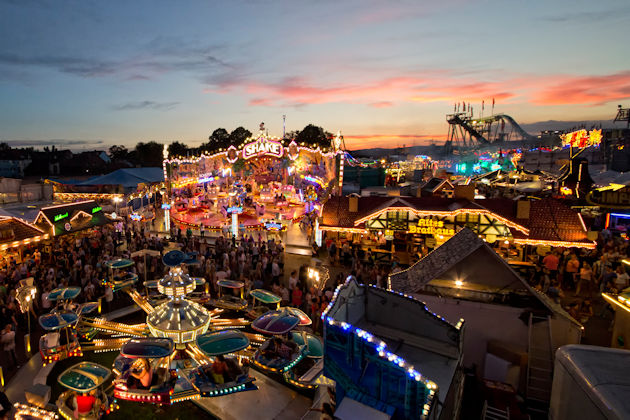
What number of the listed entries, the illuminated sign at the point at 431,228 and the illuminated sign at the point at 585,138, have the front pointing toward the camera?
2

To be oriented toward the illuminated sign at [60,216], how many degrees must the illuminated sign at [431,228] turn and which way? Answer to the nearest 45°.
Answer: approximately 90° to its right

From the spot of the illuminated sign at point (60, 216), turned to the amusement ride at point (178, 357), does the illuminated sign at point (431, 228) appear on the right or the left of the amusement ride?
left

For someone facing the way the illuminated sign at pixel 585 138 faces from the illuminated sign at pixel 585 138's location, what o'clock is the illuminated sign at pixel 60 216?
the illuminated sign at pixel 60 216 is roughly at 1 o'clock from the illuminated sign at pixel 585 138.

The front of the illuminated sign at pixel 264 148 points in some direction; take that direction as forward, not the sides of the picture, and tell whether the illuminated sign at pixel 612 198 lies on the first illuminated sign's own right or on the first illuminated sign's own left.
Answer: on the first illuminated sign's own left

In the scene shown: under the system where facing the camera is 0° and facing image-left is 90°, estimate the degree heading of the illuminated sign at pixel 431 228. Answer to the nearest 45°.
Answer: approximately 0°

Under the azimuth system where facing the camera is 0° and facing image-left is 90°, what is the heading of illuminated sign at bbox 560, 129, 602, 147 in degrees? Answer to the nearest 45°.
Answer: approximately 0°

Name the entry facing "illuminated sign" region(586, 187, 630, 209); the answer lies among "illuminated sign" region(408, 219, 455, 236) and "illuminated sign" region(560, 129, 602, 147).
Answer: "illuminated sign" region(560, 129, 602, 147)
